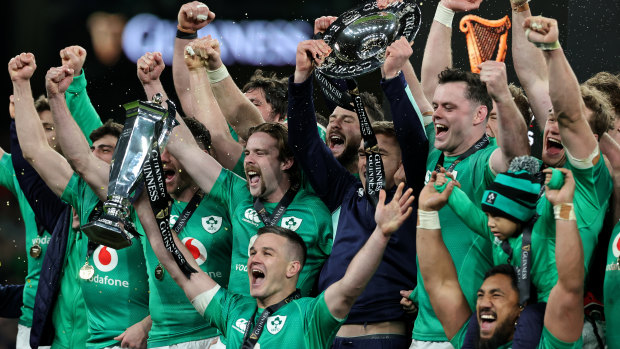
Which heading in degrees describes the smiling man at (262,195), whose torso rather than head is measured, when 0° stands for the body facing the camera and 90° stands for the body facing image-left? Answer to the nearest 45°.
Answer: approximately 45°

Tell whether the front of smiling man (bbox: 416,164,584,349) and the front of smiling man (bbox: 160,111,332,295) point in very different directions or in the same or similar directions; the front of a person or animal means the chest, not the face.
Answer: same or similar directions

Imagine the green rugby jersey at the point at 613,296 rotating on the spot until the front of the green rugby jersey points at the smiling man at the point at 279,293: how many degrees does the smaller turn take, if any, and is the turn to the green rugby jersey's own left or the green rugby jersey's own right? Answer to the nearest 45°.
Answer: approximately 45° to the green rugby jersey's own right

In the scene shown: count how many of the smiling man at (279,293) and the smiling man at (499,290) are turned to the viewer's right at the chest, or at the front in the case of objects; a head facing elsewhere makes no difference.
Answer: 0

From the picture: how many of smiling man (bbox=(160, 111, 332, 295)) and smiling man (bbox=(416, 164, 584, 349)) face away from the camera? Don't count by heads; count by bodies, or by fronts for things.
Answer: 0

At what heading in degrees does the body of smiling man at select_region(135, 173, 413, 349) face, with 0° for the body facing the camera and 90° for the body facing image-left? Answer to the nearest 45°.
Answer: approximately 45°

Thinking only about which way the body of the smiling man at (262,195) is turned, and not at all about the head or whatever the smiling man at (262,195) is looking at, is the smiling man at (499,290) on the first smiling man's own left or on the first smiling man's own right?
on the first smiling man's own left

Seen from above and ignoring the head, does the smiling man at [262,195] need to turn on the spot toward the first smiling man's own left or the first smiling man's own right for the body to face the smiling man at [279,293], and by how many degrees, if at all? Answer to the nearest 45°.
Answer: approximately 45° to the first smiling man's own left

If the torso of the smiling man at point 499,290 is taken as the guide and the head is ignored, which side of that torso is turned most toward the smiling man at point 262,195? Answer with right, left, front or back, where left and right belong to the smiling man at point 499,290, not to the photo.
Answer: right

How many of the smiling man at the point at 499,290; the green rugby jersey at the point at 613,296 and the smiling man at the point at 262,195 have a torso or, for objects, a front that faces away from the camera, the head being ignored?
0

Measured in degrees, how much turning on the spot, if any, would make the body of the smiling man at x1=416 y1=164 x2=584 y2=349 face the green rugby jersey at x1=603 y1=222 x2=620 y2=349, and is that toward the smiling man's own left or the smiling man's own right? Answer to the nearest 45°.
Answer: approximately 135° to the smiling man's own left

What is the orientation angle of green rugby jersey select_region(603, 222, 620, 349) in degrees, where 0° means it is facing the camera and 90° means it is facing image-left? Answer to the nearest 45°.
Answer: approximately 45°

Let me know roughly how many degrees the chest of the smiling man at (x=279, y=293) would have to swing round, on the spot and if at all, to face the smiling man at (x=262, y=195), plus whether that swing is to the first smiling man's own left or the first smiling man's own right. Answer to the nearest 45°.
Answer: approximately 135° to the first smiling man's own right

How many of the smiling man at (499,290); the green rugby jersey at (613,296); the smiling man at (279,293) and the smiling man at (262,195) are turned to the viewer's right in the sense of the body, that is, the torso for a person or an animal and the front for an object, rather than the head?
0

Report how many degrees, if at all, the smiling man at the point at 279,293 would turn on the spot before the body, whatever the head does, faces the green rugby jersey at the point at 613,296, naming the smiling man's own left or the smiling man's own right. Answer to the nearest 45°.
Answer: approximately 90° to the smiling man's own left
